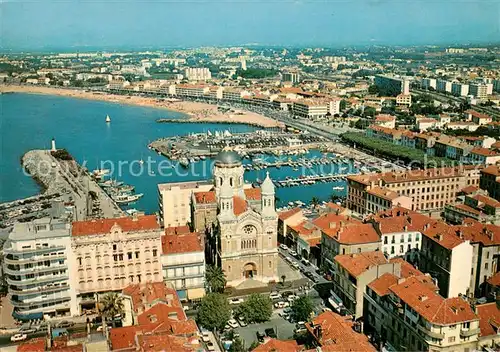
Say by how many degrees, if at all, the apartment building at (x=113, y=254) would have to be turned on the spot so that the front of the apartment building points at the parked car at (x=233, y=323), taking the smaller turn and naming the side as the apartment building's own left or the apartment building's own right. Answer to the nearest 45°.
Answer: approximately 45° to the apartment building's own left

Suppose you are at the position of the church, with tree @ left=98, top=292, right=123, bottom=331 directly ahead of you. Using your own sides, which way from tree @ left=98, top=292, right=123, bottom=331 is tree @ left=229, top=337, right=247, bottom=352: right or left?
left

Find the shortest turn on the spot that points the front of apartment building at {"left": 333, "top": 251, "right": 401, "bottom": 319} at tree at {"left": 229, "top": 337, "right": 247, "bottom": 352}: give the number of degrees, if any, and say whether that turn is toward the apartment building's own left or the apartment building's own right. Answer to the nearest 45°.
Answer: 0° — it already faces it

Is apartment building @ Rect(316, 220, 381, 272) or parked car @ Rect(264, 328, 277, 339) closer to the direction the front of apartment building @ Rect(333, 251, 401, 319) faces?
the parked car

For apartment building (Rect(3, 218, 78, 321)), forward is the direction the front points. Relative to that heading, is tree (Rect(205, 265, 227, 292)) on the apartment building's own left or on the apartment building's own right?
on the apartment building's own left

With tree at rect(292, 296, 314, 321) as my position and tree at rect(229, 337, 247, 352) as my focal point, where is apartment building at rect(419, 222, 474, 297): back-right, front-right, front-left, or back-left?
back-left

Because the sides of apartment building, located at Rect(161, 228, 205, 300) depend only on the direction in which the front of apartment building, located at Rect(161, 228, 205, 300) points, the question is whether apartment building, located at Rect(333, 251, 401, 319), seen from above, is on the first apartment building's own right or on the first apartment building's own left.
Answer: on the first apartment building's own left

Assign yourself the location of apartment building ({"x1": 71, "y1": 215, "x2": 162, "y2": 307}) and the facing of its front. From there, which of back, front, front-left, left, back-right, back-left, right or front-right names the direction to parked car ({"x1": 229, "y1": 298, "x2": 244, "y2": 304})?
left

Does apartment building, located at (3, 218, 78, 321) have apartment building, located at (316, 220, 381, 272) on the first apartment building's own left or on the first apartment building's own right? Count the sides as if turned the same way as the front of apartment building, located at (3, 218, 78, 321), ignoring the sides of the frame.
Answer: on the first apartment building's own left

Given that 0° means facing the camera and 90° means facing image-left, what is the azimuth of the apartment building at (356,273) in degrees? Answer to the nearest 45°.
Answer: approximately 45°

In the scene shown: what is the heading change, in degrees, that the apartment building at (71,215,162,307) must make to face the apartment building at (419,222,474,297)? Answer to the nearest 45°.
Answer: approximately 90° to its left

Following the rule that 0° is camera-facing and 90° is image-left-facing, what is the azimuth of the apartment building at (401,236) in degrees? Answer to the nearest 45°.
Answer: approximately 0°

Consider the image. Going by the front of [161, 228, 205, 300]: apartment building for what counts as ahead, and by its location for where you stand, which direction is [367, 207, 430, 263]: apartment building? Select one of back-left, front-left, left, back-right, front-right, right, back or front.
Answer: left

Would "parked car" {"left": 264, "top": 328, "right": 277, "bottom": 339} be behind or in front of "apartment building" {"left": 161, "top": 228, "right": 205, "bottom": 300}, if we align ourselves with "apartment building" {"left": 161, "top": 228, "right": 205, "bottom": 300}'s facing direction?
in front
